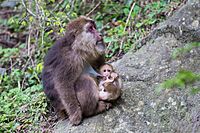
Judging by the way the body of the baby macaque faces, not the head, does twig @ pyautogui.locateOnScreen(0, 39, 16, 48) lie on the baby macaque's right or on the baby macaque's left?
on the baby macaque's right

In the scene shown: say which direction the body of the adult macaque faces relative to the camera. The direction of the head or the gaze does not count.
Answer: to the viewer's right

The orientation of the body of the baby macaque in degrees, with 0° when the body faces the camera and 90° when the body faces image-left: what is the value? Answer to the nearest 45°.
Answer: approximately 45°
